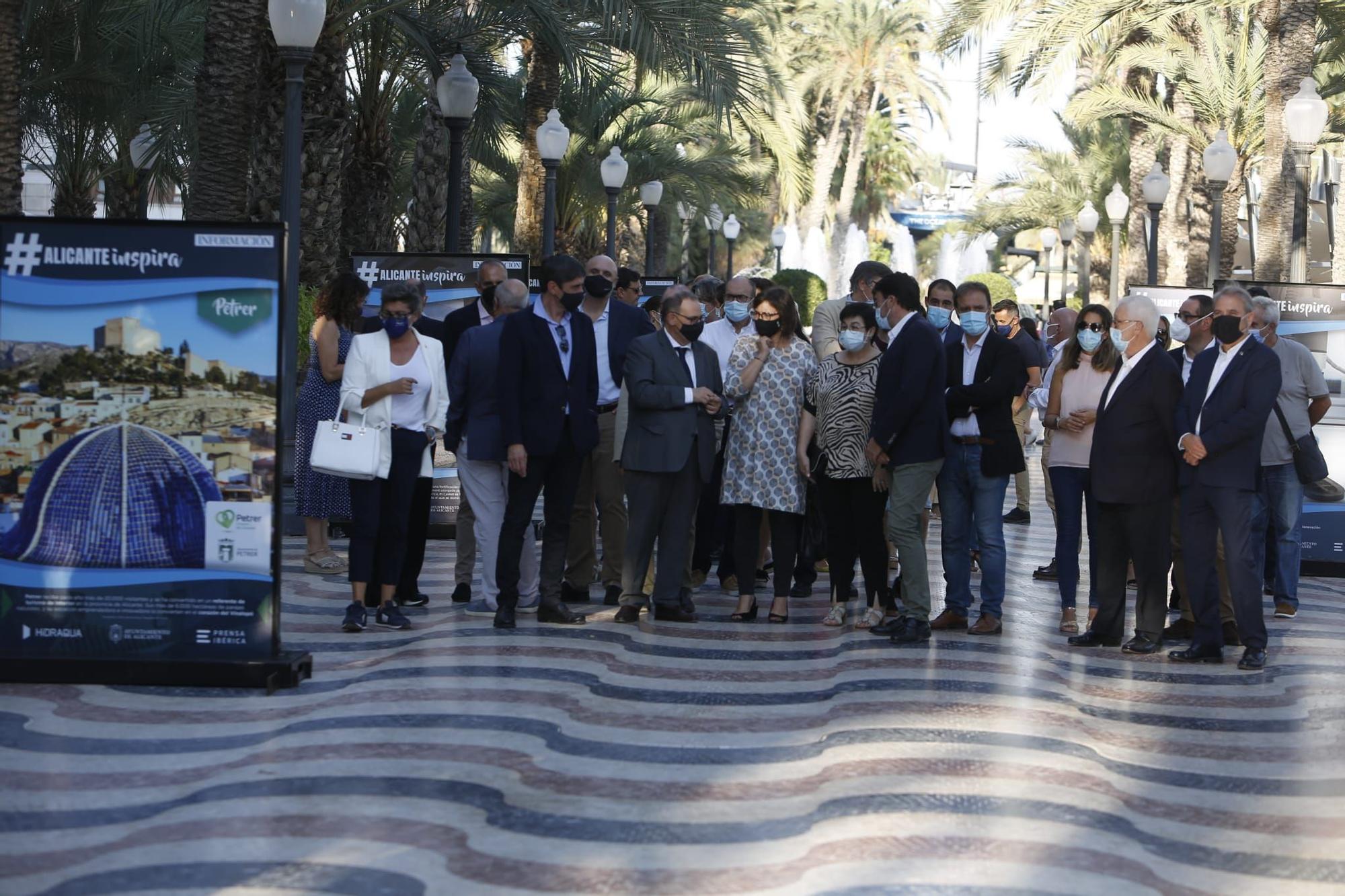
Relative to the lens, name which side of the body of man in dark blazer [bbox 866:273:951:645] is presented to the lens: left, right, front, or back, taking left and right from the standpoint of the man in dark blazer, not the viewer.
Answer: left

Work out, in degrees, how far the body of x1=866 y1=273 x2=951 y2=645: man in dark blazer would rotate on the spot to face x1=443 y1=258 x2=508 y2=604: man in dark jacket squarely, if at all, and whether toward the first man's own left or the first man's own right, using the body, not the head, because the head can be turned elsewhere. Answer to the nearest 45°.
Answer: approximately 45° to the first man's own right

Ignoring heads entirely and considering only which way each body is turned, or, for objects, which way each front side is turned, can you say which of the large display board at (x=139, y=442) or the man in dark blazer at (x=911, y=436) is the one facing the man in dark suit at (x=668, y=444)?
the man in dark blazer at (x=911, y=436)

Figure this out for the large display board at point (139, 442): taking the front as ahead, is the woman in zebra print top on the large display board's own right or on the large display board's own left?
on the large display board's own left

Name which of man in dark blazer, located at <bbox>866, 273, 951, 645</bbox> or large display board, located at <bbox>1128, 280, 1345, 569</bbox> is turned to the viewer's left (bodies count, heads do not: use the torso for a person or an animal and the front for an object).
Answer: the man in dark blazer

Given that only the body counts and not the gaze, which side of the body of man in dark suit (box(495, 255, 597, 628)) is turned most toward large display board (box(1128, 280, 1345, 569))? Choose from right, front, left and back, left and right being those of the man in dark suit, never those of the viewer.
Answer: left

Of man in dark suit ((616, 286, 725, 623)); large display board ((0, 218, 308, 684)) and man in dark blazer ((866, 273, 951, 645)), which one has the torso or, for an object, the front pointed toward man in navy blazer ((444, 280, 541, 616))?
man in dark blazer ((866, 273, 951, 645))

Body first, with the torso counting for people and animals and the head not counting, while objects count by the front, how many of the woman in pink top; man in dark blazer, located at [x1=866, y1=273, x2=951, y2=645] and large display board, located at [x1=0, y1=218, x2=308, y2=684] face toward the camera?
2

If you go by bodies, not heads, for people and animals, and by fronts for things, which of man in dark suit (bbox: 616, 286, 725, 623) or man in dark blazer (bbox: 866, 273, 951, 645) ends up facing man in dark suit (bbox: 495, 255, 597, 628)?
man in dark blazer (bbox: 866, 273, 951, 645)

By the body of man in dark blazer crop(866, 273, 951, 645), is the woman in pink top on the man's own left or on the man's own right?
on the man's own right

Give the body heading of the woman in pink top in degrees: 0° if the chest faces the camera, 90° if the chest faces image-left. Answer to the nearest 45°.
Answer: approximately 0°

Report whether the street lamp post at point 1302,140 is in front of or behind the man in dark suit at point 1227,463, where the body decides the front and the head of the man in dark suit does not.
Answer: behind

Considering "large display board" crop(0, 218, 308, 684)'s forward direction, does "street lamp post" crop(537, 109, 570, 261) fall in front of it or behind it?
behind

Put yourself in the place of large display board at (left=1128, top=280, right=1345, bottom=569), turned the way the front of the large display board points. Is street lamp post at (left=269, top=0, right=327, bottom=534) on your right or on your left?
on your right

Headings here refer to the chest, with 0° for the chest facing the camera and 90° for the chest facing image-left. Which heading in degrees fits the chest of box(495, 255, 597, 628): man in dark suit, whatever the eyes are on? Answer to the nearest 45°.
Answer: approximately 315°

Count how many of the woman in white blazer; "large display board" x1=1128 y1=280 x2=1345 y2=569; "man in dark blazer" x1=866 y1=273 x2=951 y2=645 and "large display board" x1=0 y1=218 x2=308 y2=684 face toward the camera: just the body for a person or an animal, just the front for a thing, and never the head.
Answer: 3
